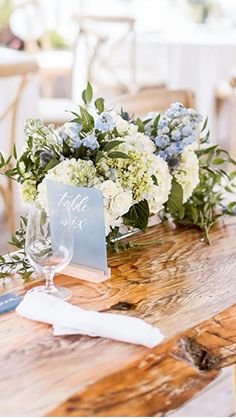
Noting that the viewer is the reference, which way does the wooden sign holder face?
facing the viewer and to the left of the viewer

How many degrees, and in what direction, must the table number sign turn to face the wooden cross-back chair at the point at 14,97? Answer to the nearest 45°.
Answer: approximately 135° to its right

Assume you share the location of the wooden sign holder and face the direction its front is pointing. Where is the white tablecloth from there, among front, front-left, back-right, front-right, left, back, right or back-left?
back-right

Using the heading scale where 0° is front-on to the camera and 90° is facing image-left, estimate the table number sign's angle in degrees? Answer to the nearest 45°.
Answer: approximately 45°

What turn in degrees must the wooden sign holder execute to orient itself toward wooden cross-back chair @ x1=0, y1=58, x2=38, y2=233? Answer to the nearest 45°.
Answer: approximately 135° to its right
